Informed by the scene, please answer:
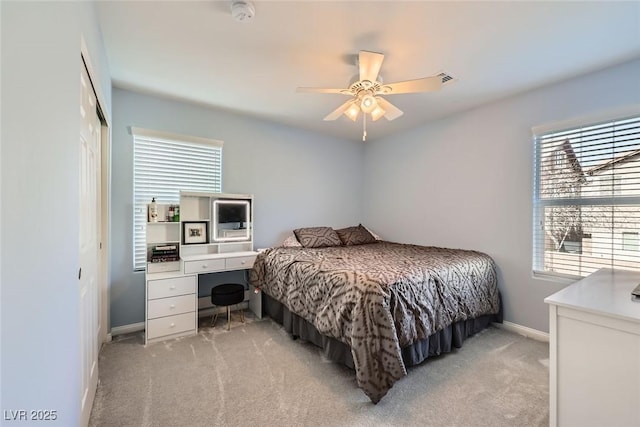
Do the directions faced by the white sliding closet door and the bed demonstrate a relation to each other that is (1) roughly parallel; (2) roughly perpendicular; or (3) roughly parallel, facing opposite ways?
roughly perpendicular

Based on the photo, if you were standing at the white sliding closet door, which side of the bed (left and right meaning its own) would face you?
right

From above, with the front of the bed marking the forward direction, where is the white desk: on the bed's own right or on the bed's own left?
on the bed's own right

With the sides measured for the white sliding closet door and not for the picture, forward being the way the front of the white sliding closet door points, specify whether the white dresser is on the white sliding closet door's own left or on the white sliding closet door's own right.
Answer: on the white sliding closet door's own right

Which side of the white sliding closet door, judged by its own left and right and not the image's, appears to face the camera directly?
right

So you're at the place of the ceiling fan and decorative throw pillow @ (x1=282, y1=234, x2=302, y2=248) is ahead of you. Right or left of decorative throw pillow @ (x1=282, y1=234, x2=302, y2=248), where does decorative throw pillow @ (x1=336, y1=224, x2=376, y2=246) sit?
right

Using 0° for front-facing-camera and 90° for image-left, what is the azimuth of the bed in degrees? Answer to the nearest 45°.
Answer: approximately 315°
